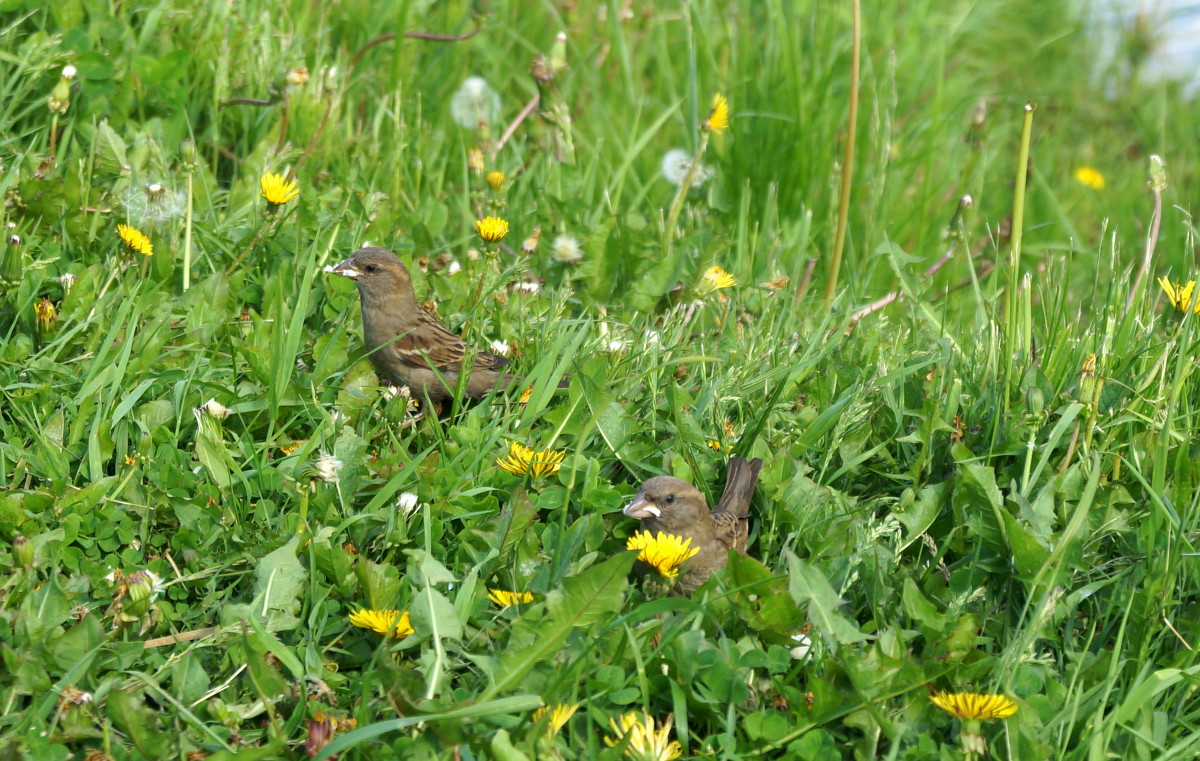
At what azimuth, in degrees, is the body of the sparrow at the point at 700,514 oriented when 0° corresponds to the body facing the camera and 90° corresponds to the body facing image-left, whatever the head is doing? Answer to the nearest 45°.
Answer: approximately 45°

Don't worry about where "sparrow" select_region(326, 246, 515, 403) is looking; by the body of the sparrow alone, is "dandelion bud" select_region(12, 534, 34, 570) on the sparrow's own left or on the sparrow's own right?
on the sparrow's own left

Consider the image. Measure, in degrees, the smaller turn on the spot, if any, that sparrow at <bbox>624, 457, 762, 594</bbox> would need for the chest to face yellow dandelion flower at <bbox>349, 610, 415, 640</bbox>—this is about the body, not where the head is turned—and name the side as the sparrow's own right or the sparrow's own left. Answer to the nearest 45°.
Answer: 0° — it already faces it

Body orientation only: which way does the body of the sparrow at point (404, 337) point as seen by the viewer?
to the viewer's left

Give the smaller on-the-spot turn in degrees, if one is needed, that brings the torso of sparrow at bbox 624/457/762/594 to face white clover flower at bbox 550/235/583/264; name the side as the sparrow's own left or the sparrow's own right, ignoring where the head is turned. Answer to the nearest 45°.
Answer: approximately 135° to the sparrow's own right

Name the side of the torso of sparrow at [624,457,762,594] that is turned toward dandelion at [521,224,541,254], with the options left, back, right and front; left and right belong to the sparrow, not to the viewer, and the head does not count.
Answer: right

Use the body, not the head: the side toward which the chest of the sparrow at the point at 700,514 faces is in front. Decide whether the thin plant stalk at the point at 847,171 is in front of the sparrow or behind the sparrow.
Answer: behind

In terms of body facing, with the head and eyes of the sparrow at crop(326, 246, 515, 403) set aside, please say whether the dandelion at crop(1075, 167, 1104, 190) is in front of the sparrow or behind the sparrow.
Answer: behind

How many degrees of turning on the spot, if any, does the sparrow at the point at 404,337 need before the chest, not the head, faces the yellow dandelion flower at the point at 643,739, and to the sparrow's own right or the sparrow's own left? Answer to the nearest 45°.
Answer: approximately 90° to the sparrow's own left

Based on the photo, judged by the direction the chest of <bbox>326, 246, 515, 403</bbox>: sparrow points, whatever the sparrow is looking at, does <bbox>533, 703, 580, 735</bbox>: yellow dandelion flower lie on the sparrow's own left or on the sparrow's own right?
on the sparrow's own left

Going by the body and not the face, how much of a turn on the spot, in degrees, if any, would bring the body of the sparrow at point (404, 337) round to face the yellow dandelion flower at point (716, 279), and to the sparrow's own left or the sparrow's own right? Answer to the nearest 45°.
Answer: approximately 180°

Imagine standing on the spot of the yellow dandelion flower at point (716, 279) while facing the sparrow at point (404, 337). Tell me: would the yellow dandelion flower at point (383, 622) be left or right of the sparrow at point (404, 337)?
left

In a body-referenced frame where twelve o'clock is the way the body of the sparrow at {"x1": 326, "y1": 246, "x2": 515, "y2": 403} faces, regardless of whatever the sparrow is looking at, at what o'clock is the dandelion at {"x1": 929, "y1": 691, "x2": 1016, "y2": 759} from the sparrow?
The dandelion is roughly at 8 o'clock from the sparrow.
